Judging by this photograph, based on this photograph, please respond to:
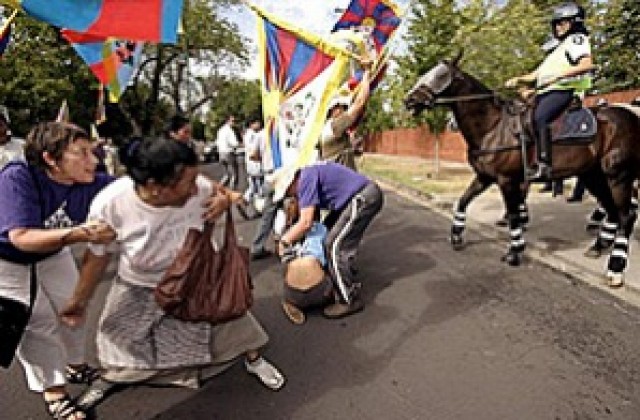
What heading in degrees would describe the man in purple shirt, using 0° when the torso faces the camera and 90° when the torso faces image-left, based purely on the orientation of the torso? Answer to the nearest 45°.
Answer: approximately 90°

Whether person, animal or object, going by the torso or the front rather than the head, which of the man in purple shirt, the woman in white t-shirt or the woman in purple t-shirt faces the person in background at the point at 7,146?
the man in purple shirt

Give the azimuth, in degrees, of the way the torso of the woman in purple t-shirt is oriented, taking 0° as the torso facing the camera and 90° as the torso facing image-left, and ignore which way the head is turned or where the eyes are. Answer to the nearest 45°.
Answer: approximately 315°

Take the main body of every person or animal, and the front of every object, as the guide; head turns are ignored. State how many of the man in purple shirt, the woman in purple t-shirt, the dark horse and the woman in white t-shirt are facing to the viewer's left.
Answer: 2
